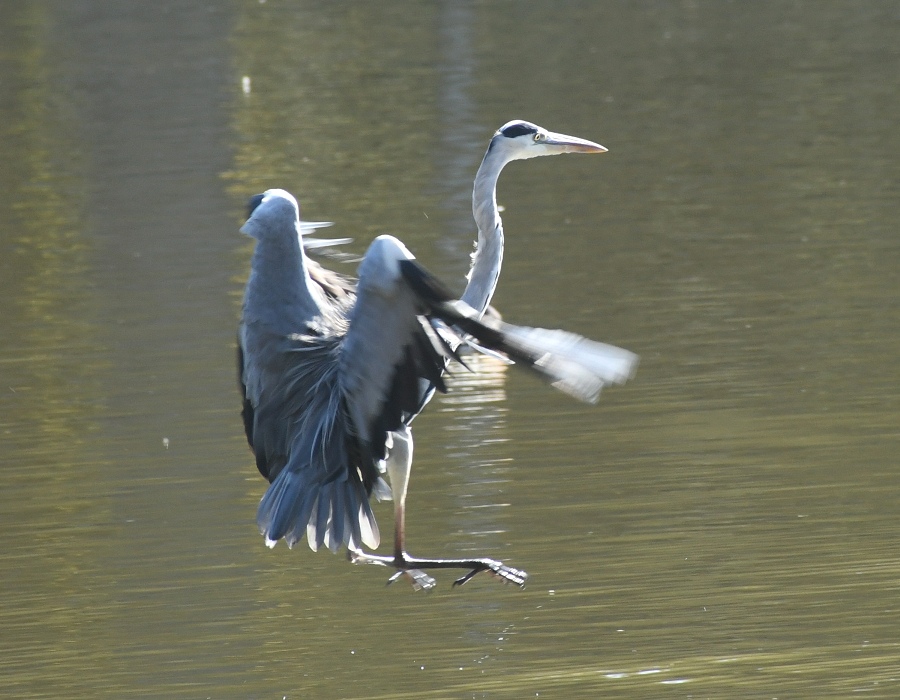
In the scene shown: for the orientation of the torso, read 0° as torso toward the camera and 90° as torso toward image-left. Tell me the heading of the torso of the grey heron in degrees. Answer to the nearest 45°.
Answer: approximately 225°
